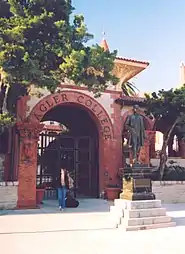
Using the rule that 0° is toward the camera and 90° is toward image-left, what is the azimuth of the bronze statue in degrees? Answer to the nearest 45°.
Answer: approximately 0°

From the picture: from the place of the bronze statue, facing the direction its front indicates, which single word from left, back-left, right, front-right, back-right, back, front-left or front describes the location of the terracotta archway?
back-right

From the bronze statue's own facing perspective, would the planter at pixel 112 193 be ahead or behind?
behind
